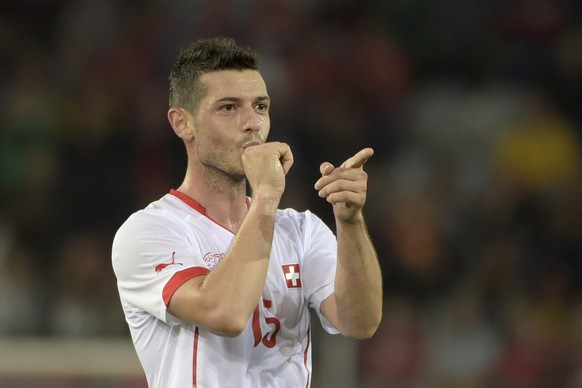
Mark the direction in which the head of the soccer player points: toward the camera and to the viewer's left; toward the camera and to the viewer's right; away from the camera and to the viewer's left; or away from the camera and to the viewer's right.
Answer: toward the camera and to the viewer's right

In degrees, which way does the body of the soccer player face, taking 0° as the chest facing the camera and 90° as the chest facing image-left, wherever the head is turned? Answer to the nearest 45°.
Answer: approximately 315°
